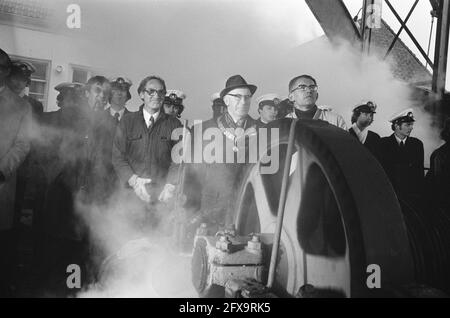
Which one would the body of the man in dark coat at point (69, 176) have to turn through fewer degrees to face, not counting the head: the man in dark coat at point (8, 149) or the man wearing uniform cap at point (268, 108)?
the man wearing uniform cap

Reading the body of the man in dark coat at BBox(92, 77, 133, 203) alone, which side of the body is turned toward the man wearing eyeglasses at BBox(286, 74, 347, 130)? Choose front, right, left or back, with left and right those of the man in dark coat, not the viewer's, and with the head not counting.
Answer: left

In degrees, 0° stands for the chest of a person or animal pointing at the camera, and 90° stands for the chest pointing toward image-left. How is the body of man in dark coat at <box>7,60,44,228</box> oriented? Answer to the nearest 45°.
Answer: approximately 315°

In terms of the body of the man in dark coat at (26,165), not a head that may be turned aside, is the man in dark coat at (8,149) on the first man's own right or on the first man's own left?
on the first man's own right

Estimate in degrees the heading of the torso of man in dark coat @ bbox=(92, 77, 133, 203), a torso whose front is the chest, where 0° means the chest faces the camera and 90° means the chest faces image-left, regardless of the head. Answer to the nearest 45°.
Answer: approximately 0°

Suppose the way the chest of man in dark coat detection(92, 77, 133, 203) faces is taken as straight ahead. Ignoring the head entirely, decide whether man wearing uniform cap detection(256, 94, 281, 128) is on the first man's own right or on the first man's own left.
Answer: on the first man's own left
